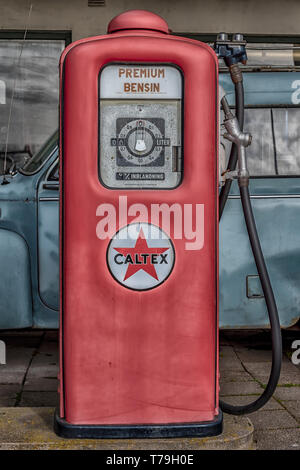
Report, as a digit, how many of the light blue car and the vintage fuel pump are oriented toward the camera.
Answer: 1

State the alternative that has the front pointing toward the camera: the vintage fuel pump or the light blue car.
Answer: the vintage fuel pump

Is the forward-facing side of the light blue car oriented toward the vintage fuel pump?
no

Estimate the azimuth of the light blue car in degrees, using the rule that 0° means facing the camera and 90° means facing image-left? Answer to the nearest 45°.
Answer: approximately 90°

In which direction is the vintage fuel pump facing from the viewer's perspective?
toward the camera

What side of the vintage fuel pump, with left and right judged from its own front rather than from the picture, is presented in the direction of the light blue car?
back

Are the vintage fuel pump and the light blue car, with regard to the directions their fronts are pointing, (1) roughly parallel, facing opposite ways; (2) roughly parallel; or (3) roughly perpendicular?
roughly perpendicular
